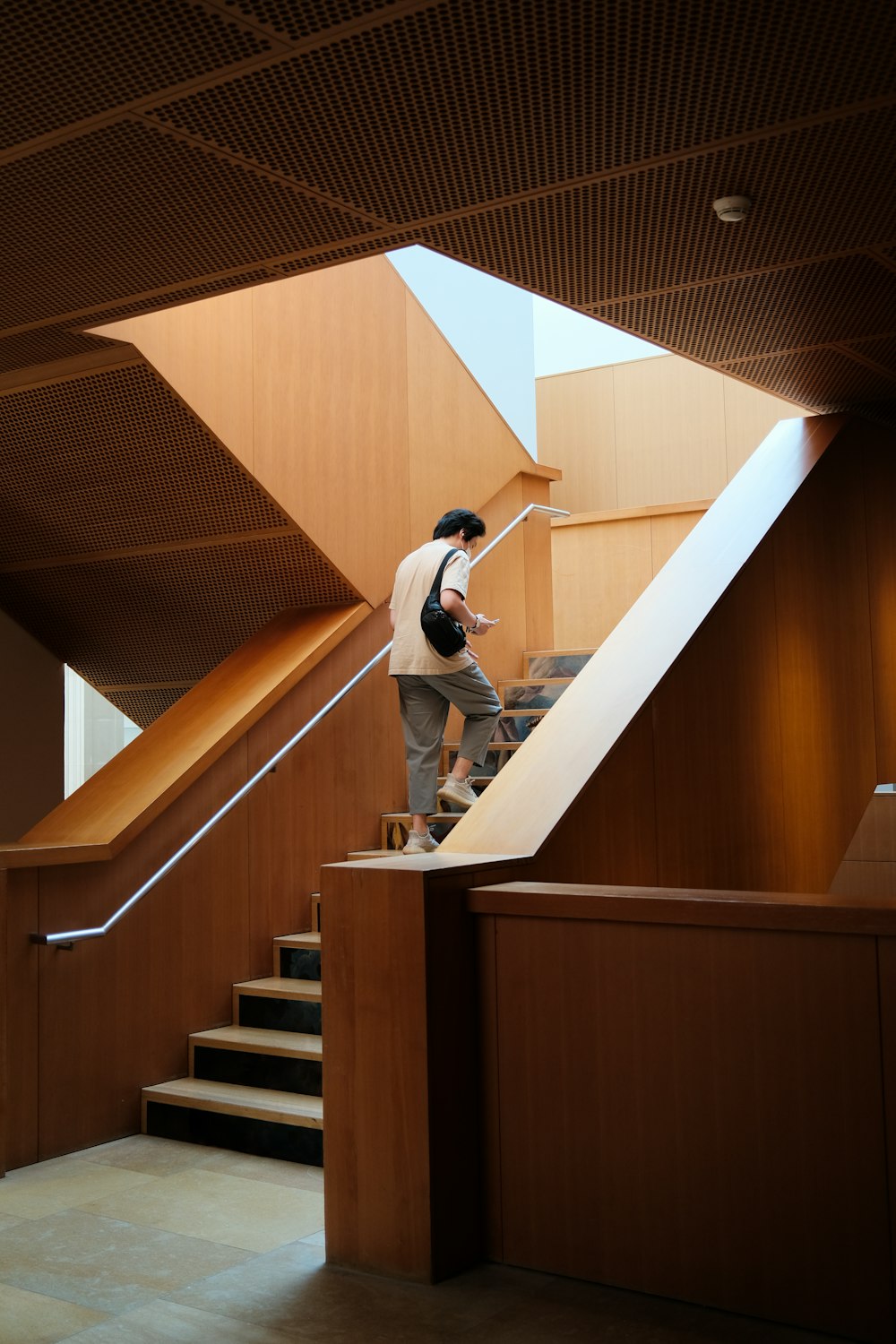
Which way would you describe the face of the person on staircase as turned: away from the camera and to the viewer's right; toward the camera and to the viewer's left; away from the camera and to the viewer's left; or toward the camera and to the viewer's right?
away from the camera and to the viewer's right

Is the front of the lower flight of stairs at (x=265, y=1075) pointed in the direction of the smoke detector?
no

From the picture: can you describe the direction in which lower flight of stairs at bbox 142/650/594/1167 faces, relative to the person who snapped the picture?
facing the viewer and to the left of the viewer

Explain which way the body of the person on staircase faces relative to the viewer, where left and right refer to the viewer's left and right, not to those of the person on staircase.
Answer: facing away from the viewer and to the right of the viewer

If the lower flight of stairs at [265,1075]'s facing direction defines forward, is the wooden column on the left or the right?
on its left

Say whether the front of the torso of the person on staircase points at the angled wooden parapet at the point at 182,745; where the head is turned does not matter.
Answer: no

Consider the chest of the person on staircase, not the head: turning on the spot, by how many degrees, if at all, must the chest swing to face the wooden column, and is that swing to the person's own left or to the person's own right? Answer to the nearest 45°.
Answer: approximately 135° to the person's own right
